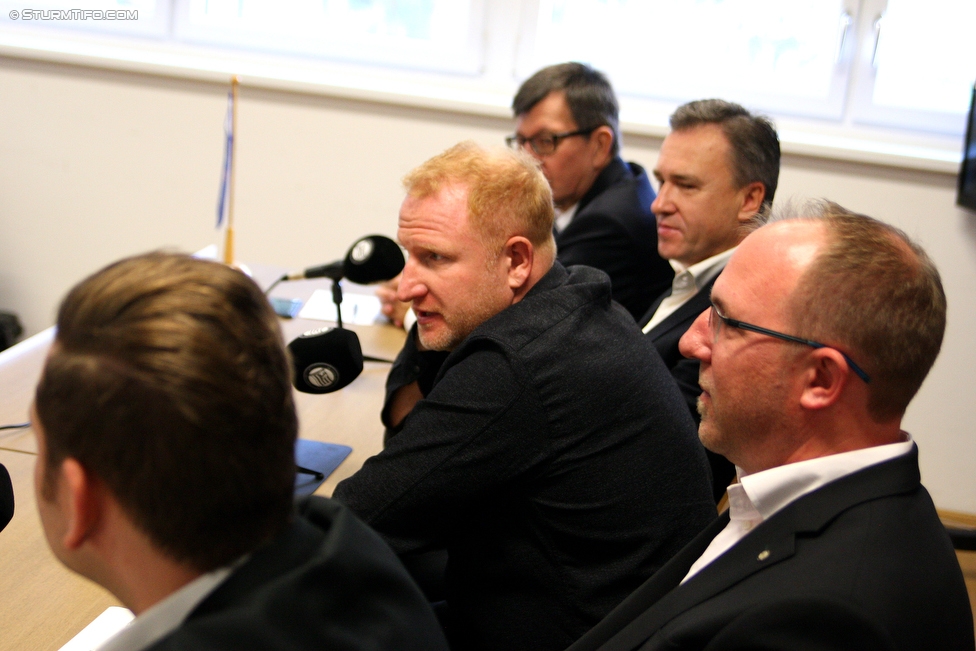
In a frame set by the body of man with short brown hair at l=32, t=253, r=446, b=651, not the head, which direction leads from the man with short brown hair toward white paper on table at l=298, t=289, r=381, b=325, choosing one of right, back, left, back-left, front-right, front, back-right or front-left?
front-right

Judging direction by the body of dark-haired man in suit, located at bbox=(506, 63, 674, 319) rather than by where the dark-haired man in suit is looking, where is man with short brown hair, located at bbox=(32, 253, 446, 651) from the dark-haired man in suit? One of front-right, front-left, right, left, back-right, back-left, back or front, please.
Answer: front-left

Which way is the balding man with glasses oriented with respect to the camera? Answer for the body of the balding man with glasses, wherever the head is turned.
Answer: to the viewer's left

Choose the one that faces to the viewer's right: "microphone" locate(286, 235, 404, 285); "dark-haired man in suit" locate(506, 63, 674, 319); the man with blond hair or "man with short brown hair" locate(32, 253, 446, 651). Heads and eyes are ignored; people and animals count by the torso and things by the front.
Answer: the microphone

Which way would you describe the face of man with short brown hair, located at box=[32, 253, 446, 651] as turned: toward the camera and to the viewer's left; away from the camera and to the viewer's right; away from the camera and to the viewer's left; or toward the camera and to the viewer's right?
away from the camera and to the viewer's left

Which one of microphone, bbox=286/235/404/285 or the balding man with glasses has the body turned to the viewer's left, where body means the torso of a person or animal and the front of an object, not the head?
the balding man with glasses

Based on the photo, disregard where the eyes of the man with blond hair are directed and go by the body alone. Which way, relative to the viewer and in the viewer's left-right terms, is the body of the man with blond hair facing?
facing to the left of the viewer

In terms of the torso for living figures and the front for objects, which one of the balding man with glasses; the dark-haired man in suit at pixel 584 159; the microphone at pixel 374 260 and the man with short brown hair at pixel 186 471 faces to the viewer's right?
the microphone

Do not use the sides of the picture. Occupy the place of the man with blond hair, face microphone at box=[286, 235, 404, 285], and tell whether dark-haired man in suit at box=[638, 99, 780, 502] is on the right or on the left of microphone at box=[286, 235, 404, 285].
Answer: right

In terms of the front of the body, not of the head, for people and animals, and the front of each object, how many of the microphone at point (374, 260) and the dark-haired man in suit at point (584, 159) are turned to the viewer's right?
1

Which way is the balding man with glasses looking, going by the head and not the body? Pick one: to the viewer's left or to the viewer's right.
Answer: to the viewer's left

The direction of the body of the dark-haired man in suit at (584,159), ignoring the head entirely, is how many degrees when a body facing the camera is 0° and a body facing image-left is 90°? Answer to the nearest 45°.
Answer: approximately 45°

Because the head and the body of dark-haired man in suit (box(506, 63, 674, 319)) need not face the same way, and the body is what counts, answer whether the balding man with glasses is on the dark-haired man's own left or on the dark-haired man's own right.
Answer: on the dark-haired man's own left
